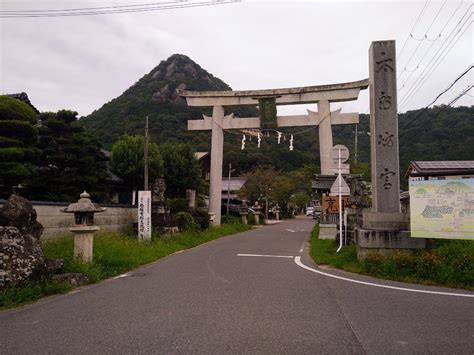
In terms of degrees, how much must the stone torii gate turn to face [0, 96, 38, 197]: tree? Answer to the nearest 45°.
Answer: approximately 45° to its right

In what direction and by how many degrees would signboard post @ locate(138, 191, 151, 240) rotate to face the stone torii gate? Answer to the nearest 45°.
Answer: approximately 135° to its left

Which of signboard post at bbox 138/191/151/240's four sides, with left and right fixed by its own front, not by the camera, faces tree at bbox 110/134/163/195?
back

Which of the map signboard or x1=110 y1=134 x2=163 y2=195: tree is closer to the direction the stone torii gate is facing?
the map signboard

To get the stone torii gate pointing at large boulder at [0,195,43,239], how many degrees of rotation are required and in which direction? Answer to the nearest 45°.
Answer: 0° — it already faces it

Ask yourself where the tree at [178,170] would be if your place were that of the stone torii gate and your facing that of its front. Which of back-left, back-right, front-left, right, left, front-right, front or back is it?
back-right

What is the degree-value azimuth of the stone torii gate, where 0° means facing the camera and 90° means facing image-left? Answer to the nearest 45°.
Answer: approximately 0°

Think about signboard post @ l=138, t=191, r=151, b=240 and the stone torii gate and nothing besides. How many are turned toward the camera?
2

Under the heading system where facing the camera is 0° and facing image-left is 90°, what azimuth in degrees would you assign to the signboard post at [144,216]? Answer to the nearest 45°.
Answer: approximately 0°
